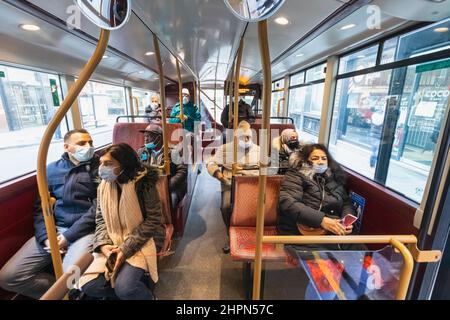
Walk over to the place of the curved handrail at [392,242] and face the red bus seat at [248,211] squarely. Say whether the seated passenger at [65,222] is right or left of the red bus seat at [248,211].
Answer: left

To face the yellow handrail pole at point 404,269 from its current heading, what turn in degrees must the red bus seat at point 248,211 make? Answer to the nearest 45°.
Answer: approximately 45° to its left

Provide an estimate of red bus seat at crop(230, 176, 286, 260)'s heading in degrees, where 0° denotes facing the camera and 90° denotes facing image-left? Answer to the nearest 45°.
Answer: approximately 0°

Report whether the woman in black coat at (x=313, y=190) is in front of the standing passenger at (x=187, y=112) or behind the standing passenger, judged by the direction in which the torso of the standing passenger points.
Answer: in front

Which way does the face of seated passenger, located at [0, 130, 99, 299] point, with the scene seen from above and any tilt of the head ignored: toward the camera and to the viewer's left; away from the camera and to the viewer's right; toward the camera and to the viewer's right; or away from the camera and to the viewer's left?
toward the camera and to the viewer's right

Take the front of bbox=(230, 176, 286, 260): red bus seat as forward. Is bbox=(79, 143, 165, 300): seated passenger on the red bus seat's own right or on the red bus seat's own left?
on the red bus seat's own right

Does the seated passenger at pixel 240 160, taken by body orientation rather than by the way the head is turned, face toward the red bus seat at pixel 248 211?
yes

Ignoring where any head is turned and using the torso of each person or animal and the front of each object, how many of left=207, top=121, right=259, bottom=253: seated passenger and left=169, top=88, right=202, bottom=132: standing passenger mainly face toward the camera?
2

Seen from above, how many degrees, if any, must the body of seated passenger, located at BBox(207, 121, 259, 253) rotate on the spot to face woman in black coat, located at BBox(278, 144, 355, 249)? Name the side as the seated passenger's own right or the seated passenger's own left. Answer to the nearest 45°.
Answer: approximately 45° to the seated passenger's own left

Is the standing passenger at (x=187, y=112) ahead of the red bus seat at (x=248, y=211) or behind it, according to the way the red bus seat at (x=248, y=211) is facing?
behind
